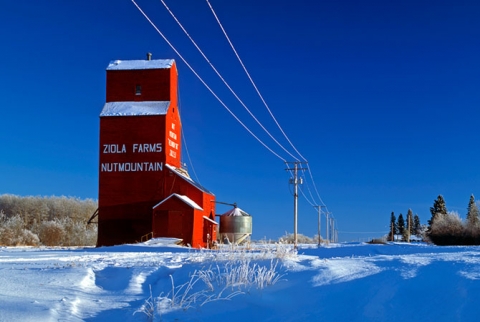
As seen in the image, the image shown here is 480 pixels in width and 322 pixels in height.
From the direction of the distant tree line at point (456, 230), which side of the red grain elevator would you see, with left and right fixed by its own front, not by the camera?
left

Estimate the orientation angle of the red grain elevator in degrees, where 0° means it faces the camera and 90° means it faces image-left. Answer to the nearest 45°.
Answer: approximately 0°
